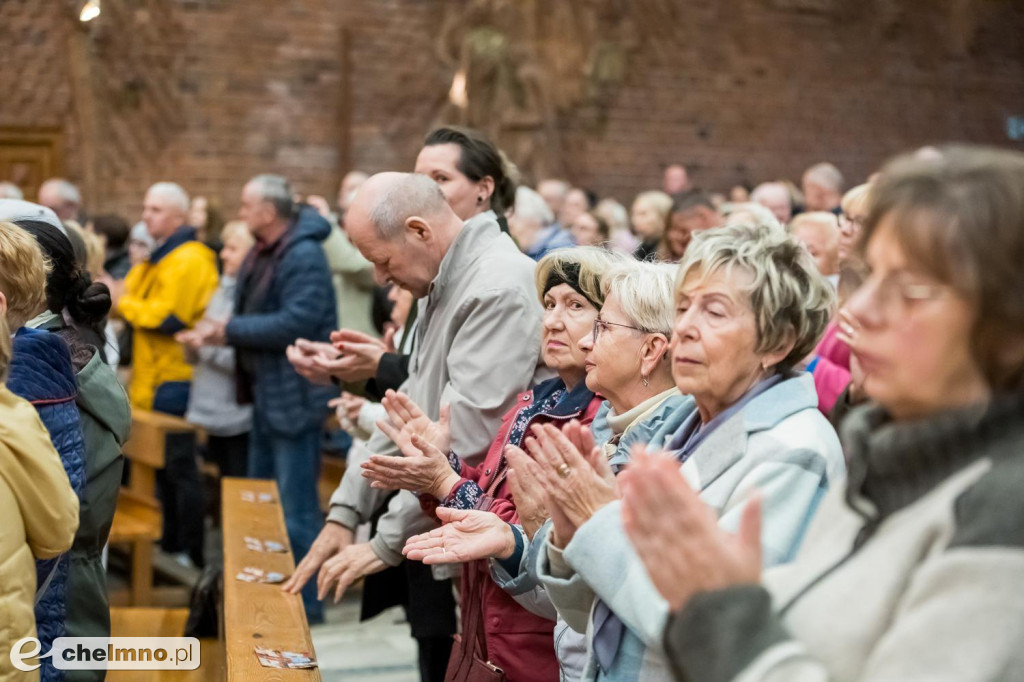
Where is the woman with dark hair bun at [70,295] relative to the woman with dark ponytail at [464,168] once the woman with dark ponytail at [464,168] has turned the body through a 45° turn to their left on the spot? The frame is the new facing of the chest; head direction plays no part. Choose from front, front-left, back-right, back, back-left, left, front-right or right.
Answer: front-right

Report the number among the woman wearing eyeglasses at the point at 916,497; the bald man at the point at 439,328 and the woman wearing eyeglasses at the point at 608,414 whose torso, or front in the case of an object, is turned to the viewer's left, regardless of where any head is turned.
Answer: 3

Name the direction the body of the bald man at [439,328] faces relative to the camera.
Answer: to the viewer's left

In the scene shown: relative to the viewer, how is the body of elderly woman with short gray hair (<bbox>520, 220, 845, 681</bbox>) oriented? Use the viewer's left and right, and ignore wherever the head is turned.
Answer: facing the viewer and to the left of the viewer

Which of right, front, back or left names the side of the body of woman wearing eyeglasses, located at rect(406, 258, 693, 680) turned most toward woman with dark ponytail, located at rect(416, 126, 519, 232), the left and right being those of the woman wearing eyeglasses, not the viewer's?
right

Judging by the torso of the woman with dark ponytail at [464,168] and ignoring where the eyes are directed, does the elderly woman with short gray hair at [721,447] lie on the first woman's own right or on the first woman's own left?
on the first woman's own left

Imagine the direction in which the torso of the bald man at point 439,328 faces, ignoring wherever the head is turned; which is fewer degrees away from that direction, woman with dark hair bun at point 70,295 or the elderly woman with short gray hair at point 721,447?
the woman with dark hair bun

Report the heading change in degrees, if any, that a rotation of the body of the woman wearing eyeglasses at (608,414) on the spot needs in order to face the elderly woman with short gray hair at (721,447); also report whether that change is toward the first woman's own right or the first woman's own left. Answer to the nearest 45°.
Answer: approximately 90° to the first woman's own left

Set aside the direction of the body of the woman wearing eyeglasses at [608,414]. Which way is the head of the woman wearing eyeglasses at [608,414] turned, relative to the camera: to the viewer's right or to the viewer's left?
to the viewer's left

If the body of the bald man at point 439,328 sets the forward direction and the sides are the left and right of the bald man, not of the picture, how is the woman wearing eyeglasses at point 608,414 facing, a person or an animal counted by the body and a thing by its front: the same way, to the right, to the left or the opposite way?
the same way

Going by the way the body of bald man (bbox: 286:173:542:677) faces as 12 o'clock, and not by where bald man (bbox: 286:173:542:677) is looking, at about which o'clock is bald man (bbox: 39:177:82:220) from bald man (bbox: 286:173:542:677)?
bald man (bbox: 39:177:82:220) is roughly at 2 o'clock from bald man (bbox: 286:173:542:677).

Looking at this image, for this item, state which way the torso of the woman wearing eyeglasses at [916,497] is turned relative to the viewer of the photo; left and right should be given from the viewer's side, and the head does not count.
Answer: facing to the left of the viewer

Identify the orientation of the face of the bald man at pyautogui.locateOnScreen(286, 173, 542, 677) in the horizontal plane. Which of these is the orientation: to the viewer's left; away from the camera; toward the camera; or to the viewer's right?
to the viewer's left

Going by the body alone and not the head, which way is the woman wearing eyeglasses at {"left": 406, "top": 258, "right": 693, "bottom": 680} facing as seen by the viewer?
to the viewer's left

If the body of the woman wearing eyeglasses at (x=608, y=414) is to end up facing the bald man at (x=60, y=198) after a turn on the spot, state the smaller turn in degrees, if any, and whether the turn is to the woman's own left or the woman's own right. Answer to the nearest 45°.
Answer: approximately 45° to the woman's own right

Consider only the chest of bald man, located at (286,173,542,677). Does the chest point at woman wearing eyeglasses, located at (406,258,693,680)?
no

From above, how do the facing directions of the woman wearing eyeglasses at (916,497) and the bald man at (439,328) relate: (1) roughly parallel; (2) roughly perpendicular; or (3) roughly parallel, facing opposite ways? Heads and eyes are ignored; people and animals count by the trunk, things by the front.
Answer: roughly parallel
